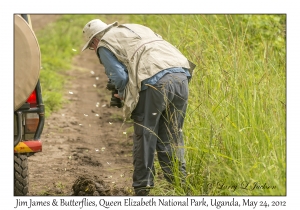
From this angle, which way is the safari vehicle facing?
away from the camera
